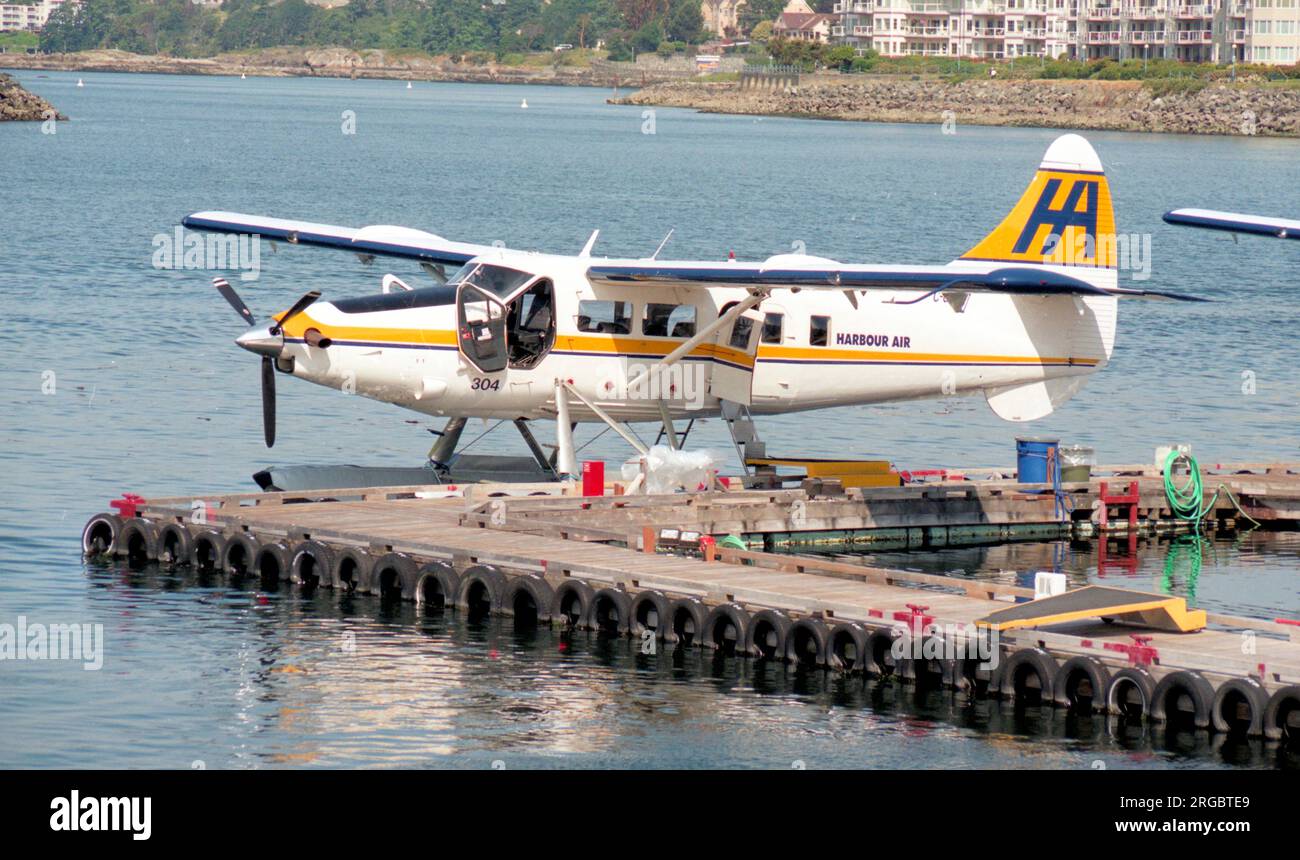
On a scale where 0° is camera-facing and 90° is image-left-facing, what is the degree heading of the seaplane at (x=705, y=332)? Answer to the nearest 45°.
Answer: approximately 45°

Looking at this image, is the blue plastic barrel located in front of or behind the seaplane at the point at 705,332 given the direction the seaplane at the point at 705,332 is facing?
behind

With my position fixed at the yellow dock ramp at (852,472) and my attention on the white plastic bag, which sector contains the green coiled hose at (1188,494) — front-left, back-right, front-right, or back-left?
back-left

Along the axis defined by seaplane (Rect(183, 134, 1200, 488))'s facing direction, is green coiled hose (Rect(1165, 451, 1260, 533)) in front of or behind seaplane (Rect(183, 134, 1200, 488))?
behind

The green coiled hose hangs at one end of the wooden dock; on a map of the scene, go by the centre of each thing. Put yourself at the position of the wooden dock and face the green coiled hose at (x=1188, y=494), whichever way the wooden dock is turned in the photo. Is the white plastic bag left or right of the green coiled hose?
left

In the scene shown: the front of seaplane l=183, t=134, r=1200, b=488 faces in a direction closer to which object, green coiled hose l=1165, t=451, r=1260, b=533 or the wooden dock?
the wooden dock

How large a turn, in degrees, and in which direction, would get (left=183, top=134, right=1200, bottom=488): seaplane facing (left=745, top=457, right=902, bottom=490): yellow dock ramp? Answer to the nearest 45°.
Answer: approximately 180°

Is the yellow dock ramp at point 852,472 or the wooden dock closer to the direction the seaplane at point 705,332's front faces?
the wooden dock

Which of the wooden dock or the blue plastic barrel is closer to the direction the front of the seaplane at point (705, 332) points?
the wooden dock
